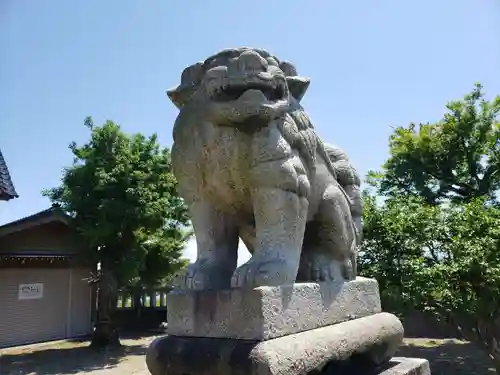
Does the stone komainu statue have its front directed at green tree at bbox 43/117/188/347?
no

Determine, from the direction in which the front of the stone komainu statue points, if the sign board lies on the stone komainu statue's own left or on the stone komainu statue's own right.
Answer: on the stone komainu statue's own right

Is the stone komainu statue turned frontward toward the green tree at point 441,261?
no

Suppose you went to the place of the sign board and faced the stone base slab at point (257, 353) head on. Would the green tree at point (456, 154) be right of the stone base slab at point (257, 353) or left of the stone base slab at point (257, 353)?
left

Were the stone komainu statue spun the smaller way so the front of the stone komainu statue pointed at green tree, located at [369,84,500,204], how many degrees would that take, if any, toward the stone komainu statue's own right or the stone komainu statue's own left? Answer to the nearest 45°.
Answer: approximately 180°
